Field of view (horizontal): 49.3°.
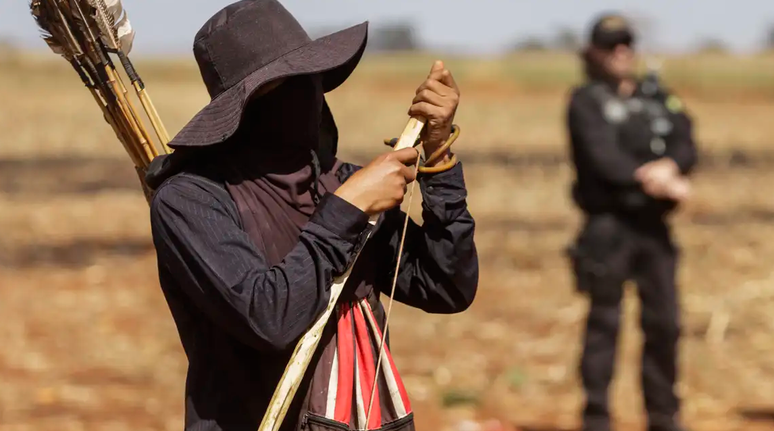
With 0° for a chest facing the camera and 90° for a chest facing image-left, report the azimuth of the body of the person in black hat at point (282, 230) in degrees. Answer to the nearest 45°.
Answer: approximately 315°

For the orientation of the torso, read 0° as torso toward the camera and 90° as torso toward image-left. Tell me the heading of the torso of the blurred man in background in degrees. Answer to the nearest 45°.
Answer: approximately 315°

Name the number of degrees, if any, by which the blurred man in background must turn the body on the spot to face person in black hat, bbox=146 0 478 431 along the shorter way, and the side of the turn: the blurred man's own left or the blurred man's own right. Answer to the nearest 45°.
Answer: approximately 45° to the blurred man's own right
